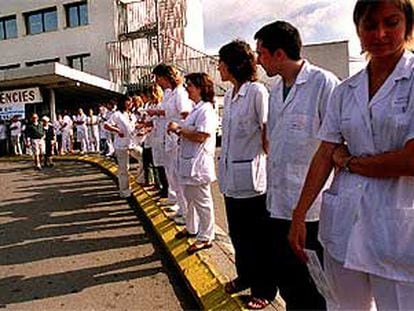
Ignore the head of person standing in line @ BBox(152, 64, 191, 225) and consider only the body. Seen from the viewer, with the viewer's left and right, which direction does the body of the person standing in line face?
facing to the left of the viewer

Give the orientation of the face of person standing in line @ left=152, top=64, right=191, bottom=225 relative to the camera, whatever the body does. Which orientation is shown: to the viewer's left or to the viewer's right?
to the viewer's left

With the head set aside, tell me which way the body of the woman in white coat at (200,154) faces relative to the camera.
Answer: to the viewer's left

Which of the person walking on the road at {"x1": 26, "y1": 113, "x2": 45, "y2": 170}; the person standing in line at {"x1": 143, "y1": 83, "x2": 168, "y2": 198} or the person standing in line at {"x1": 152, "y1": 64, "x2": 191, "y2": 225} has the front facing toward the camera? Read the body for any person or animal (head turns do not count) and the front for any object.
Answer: the person walking on the road at {"x1": 26, "y1": 113, "x2": 45, "y2": 170}

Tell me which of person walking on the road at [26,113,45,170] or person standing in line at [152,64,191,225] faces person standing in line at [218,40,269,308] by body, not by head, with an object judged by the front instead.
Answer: person walking on the road at [26,113,45,170]

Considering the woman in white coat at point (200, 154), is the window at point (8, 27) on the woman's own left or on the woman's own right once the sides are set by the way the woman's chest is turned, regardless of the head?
on the woman's own right

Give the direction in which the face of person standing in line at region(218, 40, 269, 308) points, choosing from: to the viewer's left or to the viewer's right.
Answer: to the viewer's left

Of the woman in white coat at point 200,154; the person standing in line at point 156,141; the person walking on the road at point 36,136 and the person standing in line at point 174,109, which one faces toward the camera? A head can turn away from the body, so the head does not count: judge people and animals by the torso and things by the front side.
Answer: the person walking on the road at point 36,136

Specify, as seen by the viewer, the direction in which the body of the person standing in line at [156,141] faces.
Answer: to the viewer's left

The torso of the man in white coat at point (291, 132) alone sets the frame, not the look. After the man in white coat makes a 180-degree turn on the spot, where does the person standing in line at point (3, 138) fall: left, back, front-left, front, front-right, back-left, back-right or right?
left
